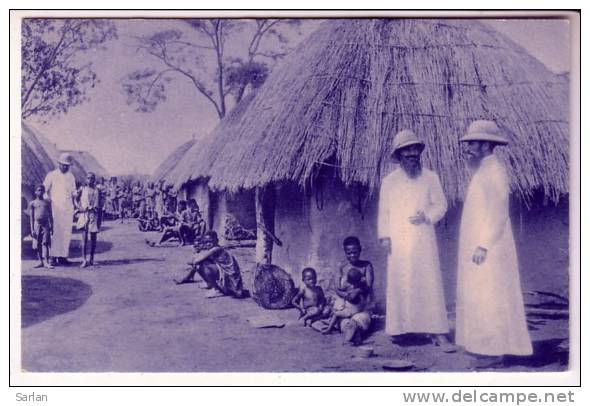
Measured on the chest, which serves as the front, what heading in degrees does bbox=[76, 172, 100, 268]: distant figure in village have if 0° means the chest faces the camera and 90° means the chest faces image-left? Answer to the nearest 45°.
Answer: approximately 0°

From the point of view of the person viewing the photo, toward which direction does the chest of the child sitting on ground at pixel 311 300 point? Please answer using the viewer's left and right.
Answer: facing the viewer

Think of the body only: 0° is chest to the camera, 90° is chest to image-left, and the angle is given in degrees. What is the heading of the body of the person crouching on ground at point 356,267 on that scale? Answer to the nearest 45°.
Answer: approximately 45°

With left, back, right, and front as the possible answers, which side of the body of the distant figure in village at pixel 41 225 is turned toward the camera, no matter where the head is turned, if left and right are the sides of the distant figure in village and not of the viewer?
front

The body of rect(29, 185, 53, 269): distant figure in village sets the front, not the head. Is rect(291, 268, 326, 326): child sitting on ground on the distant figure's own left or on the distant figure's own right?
on the distant figure's own left

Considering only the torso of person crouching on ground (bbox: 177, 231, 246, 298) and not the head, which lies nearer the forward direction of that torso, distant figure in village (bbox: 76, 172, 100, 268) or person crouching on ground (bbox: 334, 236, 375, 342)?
the distant figure in village
